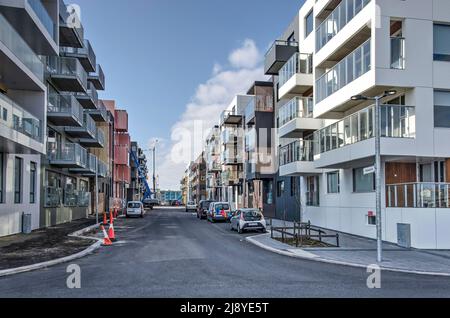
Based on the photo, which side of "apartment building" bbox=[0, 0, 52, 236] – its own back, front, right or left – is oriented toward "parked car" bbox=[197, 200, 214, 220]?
left

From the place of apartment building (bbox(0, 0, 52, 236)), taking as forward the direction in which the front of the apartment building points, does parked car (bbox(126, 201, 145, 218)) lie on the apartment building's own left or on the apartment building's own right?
on the apartment building's own left

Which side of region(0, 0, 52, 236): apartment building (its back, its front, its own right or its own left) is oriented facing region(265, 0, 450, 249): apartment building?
front

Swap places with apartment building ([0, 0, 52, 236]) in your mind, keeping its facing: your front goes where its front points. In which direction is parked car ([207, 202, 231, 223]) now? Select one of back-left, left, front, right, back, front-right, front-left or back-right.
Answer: left

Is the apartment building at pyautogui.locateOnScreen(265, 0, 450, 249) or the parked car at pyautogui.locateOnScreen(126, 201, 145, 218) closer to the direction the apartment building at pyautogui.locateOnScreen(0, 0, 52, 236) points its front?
the apartment building
